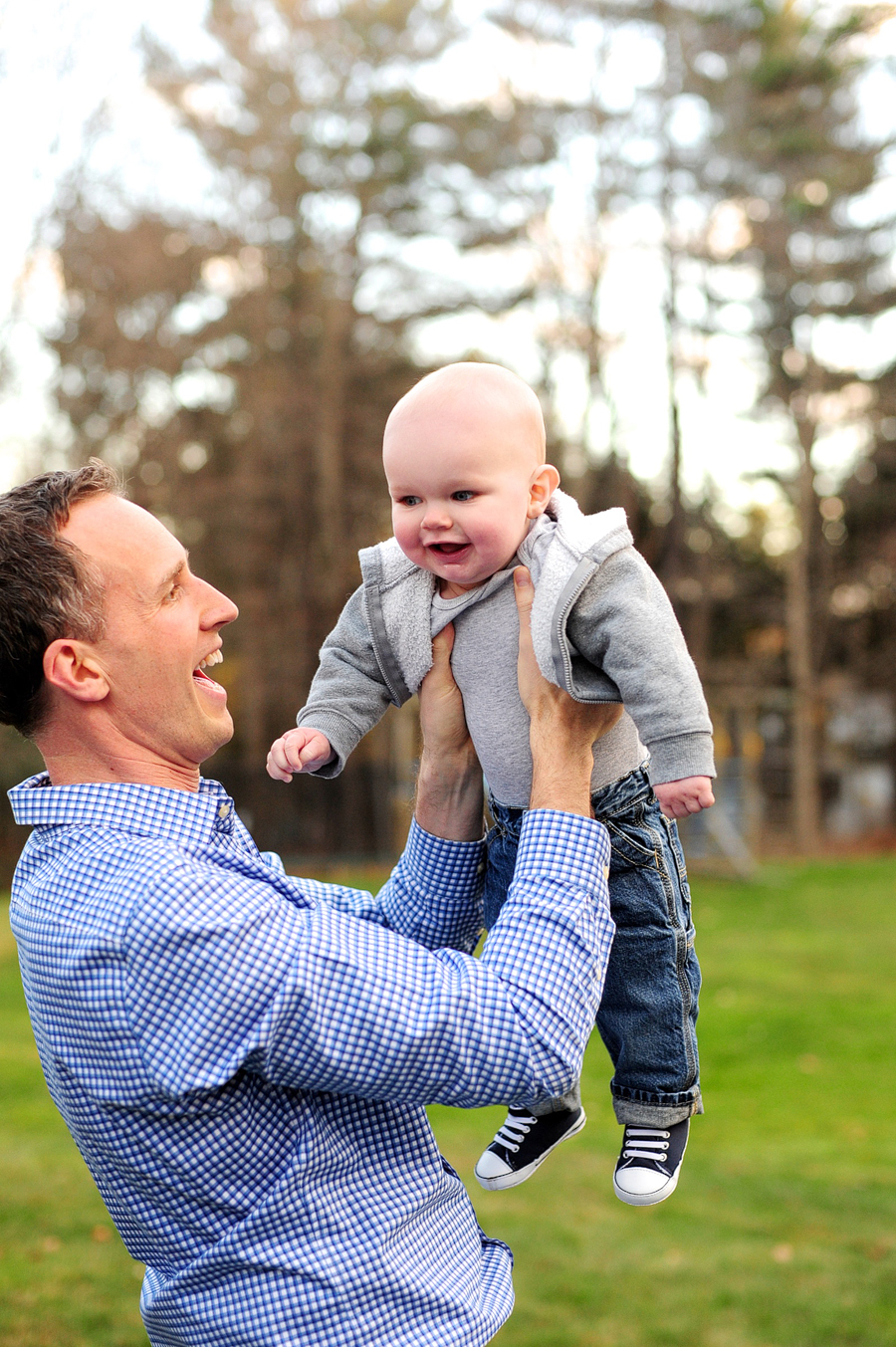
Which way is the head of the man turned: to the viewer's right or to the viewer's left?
to the viewer's right

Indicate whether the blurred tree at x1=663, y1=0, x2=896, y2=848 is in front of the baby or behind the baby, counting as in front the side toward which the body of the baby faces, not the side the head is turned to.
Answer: behind

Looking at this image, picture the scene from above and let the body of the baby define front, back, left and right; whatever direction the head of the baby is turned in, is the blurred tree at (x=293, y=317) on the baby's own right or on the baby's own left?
on the baby's own right

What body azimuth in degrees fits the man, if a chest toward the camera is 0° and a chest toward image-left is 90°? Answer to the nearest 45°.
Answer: approximately 270°

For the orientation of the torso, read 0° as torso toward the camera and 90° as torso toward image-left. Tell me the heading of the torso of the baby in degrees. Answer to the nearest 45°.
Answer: approximately 45°
